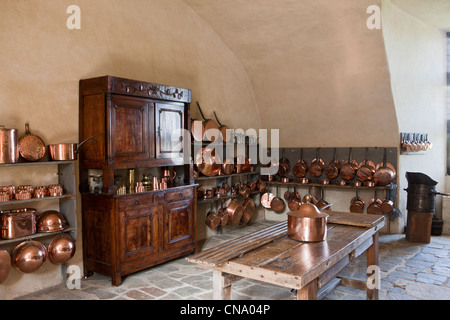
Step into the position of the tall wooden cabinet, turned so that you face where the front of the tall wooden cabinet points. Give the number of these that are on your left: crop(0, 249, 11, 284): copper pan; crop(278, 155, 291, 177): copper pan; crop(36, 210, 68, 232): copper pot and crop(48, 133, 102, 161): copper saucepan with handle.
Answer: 1

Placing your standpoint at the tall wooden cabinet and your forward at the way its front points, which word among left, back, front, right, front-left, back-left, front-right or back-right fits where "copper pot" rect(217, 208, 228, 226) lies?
left

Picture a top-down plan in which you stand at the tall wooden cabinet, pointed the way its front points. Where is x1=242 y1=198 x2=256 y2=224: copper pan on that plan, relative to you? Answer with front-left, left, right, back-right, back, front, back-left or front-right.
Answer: left

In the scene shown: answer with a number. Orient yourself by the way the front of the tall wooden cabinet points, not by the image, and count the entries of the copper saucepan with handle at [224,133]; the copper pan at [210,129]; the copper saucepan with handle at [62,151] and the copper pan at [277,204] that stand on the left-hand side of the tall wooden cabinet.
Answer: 3

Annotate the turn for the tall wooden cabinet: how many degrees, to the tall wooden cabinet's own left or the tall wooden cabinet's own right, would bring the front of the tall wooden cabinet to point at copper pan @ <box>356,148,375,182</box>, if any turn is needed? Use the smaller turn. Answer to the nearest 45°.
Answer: approximately 45° to the tall wooden cabinet's own left

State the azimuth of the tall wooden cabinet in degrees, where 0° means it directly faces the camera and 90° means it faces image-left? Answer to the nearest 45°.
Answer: approximately 315°

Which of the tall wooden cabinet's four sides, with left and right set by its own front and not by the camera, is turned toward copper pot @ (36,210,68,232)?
right

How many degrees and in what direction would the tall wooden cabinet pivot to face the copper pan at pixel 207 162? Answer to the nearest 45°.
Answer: approximately 90° to its left

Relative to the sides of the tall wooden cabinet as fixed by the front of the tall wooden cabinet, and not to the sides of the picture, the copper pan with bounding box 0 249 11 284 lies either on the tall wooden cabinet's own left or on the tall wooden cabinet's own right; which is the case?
on the tall wooden cabinet's own right

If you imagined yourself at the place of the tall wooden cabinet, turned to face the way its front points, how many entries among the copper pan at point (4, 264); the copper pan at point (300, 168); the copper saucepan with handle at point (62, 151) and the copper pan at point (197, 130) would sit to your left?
2

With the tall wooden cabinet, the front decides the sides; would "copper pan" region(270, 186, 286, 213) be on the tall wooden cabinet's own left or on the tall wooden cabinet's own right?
on the tall wooden cabinet's own left

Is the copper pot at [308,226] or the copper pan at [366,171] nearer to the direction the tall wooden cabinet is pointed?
the copper pot

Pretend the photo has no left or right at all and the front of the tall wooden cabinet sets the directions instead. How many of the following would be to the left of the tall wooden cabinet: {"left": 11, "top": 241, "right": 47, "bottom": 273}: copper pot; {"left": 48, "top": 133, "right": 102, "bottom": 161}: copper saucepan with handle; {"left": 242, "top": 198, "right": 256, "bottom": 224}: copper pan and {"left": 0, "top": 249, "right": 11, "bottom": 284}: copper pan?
1

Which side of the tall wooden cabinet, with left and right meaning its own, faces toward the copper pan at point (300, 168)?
left

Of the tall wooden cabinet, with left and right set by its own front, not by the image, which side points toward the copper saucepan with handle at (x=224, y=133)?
left

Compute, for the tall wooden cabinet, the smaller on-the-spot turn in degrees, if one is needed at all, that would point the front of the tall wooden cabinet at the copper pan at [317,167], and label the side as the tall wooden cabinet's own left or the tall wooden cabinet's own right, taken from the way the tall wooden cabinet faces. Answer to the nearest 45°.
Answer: approximately 90° to the tall wooden cabinet's own left

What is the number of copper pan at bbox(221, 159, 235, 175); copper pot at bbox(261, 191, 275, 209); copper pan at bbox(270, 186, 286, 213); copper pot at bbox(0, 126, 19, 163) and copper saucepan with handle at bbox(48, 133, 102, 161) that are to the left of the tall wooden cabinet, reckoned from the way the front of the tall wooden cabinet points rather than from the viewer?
3

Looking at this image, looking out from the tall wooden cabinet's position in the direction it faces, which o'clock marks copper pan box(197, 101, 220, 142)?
The copper pan is roughly at 9 o'clock from the tall wooden cabinet.

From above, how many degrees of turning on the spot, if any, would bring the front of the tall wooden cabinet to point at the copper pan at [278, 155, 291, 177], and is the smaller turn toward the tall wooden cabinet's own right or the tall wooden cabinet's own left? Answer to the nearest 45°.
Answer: approximately 90° to the tall wooden cabinet's own left
